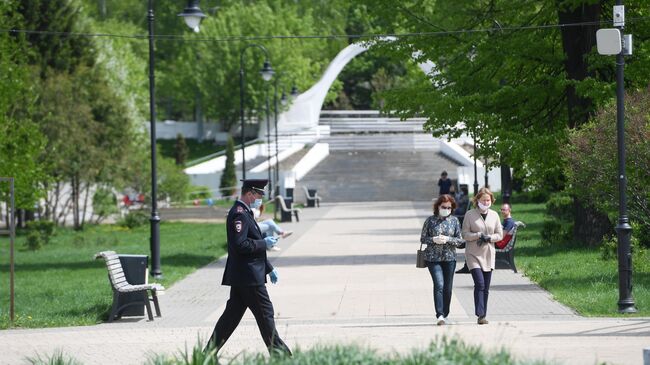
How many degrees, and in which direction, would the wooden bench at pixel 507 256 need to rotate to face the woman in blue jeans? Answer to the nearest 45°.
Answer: approximately 90° to its left

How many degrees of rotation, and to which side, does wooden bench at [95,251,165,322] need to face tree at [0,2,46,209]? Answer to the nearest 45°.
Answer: approximately 90° to its left

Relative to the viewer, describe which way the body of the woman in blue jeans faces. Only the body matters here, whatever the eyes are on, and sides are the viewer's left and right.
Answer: facing the viewer

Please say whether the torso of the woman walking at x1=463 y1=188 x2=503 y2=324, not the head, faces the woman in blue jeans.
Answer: no

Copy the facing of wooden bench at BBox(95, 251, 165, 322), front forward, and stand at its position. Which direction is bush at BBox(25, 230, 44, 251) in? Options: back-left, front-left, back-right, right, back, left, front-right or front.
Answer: left

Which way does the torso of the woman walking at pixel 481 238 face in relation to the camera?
toward the camera

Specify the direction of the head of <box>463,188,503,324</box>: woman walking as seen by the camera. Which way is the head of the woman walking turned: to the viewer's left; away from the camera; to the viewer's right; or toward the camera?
toward the camera

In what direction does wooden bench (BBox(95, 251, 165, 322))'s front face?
to the viewer's right

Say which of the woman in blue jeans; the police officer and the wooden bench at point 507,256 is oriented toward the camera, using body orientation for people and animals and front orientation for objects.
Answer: the woman in blue jeans

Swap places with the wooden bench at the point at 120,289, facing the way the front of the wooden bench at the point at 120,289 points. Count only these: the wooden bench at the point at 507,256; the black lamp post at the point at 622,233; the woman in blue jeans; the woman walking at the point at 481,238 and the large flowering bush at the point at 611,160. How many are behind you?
0

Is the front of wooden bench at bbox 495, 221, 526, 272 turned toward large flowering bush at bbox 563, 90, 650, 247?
no

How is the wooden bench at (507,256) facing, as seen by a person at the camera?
facing to the left of the viewer
